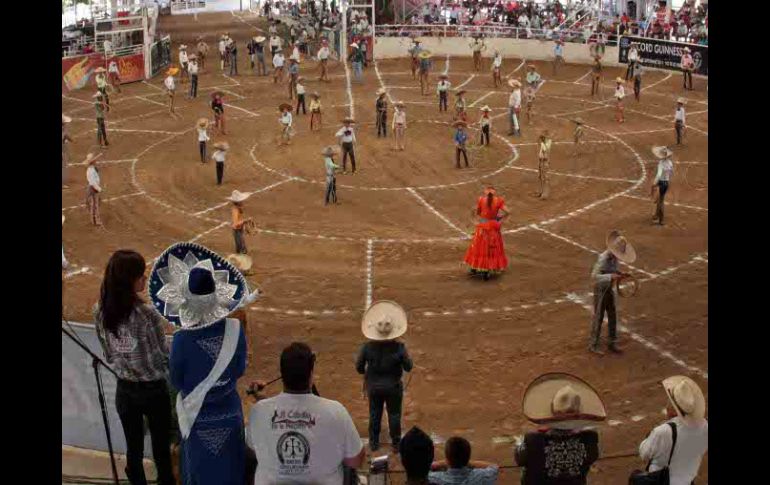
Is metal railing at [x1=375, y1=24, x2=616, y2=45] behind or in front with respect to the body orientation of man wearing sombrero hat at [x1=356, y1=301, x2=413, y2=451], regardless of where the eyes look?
in front

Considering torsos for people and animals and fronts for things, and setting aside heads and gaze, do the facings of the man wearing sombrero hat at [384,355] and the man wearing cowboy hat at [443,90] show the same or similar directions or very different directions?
very different directions

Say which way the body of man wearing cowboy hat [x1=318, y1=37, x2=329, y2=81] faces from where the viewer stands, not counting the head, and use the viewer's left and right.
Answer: facing the viewer

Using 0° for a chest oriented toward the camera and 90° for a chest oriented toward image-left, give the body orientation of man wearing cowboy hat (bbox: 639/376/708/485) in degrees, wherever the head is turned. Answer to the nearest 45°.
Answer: approximately 135°

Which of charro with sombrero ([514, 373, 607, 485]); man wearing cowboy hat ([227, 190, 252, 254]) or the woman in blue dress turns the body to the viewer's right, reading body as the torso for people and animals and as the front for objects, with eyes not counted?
the man wearing cowboy hat

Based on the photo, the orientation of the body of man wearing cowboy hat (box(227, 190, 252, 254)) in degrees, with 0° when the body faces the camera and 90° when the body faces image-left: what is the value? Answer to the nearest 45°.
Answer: approximately 270°

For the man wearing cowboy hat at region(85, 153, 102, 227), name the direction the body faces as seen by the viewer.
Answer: to the viewer's right

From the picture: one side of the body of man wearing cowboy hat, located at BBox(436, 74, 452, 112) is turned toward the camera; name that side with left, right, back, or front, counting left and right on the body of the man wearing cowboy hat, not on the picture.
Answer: front

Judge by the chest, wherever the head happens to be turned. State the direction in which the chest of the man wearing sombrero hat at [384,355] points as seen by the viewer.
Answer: away from the camera

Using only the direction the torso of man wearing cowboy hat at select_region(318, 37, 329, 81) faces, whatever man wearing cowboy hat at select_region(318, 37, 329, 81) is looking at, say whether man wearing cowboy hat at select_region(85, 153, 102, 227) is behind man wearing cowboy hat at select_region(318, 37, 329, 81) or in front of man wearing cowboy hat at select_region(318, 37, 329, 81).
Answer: in front

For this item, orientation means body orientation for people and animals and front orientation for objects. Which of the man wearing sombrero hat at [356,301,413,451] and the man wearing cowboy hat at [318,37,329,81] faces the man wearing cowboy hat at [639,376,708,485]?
the man wearing cowboy hat at [318,37,329,81]

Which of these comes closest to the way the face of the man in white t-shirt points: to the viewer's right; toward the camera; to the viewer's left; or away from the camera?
away from the camera

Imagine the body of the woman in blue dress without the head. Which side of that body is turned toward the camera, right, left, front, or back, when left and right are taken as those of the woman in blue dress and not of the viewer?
back

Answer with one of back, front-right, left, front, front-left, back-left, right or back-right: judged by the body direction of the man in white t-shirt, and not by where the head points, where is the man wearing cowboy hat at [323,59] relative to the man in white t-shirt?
front

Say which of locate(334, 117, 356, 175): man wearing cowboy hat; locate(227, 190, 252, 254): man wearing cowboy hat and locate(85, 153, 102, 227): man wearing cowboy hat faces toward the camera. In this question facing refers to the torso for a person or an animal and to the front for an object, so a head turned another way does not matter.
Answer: locate(334, 117, 356, 175): man wearing cowboy hat

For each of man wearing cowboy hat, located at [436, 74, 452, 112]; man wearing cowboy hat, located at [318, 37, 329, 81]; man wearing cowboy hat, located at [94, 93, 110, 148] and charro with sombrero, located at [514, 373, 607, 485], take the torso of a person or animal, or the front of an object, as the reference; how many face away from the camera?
1
